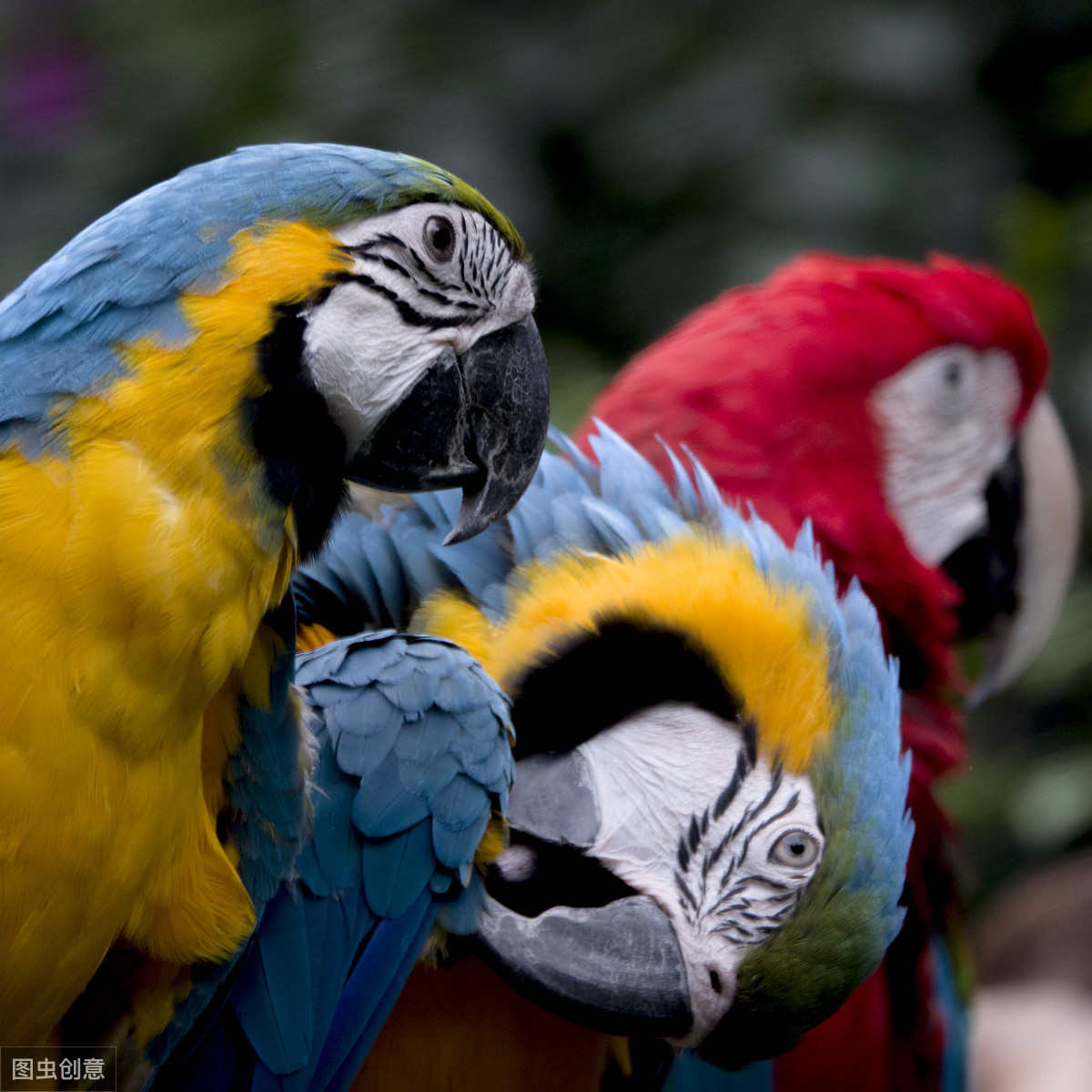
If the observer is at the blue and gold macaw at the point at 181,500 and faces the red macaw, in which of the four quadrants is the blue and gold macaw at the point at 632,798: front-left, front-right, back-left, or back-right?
front-right

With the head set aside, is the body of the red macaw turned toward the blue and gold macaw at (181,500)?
no

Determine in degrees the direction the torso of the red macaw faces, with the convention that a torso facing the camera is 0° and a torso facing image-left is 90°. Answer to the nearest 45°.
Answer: approximately 270°

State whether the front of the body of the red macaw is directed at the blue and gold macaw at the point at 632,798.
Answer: no

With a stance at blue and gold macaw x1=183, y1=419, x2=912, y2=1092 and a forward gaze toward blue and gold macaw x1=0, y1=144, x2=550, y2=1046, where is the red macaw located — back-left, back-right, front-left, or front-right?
back-right

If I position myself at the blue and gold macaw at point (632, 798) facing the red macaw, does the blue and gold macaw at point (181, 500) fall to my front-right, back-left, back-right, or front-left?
back-left

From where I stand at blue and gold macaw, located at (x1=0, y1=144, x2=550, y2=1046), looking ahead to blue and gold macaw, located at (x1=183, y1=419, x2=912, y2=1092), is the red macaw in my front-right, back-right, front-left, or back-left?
front-left
